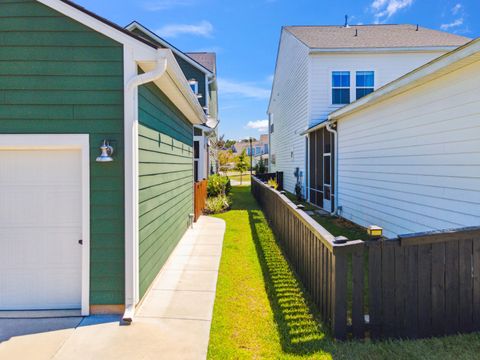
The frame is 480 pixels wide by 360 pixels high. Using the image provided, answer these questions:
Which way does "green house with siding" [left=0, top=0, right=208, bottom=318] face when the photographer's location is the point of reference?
facing the viewer

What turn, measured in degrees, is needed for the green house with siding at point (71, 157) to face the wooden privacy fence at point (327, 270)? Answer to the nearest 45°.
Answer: approximately 45° to its left

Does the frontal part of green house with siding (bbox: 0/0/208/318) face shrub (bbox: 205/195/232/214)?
no

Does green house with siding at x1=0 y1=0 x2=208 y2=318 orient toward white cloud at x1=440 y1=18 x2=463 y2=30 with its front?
no

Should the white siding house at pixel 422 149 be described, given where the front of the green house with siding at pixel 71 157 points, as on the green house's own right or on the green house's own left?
on the green house's own left

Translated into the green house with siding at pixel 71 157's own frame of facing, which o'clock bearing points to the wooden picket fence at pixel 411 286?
The wooden picket fence is roughly at 10 o'clock from the green house with siding.

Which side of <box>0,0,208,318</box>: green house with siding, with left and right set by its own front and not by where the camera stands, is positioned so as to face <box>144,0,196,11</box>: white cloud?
back

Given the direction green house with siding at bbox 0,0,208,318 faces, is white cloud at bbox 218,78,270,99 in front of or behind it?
behind

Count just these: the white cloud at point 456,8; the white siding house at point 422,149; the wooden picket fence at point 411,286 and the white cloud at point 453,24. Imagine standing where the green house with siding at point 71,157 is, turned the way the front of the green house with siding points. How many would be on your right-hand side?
0
